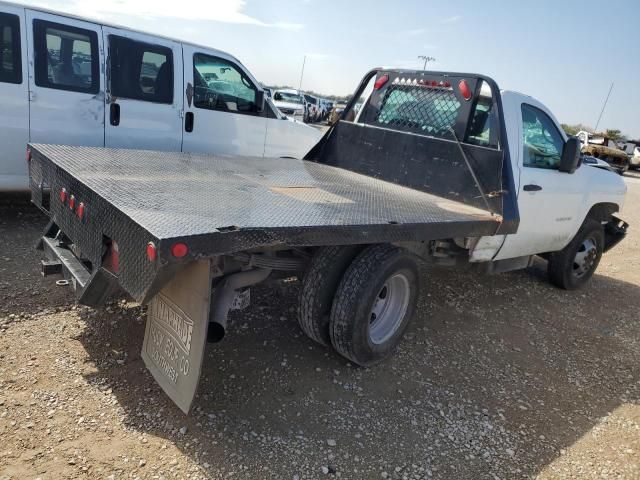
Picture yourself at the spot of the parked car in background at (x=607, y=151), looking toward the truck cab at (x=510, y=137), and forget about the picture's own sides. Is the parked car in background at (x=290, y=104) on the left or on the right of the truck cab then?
right

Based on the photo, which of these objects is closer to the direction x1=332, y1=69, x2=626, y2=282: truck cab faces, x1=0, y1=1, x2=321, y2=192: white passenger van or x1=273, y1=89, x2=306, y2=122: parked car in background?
the parked car in background

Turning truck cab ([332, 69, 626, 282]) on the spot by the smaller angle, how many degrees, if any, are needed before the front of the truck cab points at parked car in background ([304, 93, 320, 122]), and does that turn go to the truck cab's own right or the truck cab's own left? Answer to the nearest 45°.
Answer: approximately 90° to the truck cab's own left

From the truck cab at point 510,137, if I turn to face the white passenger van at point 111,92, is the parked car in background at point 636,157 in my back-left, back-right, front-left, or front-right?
back-right

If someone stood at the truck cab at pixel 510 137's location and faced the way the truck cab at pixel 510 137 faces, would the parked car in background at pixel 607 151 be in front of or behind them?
in front

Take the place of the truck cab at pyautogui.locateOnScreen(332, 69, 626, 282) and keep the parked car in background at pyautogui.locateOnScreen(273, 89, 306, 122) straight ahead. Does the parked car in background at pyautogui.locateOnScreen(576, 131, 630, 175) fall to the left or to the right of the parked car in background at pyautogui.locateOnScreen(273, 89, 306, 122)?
right

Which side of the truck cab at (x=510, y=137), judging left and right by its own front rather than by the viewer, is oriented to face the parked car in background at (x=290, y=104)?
left

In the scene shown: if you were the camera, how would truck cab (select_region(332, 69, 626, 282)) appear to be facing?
facing away from the viewer and to the right of the viewer

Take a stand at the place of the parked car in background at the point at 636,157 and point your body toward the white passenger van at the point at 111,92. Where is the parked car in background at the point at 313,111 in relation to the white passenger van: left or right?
right

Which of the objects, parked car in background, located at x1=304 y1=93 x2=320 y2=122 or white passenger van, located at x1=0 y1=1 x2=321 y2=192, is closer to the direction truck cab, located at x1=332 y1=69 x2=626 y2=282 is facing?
the parked car in background

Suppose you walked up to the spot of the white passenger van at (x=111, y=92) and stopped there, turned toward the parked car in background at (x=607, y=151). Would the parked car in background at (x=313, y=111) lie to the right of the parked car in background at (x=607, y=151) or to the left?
left

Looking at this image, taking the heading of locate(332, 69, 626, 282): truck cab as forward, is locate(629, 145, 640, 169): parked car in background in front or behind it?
in front

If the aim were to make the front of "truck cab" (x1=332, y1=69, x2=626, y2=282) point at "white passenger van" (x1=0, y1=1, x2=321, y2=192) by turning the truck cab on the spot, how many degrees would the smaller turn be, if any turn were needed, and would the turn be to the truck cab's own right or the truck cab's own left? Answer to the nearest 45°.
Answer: approximately 135° to the truck cab's own left
